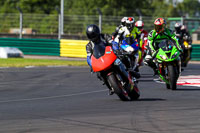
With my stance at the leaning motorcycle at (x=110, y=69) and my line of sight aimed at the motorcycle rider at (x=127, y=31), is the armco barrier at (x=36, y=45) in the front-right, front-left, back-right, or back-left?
front-left

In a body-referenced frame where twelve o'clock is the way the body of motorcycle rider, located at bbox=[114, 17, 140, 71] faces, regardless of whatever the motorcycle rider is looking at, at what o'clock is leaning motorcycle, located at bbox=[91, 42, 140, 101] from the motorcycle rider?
The leaning motorcycle is roughly at 12 o'clock from the motorcycle rider.

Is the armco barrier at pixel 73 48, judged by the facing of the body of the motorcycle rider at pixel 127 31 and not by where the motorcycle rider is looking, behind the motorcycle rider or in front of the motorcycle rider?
behind

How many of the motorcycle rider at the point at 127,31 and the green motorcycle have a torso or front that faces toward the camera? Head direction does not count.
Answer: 2

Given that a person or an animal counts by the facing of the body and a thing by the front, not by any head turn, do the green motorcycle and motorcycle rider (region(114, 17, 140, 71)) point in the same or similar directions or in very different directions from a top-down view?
same or similar directions

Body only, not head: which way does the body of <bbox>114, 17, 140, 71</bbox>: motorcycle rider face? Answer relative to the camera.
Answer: toward the camera

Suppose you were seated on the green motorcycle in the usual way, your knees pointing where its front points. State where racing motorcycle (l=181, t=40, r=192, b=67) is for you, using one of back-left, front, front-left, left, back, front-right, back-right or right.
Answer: back

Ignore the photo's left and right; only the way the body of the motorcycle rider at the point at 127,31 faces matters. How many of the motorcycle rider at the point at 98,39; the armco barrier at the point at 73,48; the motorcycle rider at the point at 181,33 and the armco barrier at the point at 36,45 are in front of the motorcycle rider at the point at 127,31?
1

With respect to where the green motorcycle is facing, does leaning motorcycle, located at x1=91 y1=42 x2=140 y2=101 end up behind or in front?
in front

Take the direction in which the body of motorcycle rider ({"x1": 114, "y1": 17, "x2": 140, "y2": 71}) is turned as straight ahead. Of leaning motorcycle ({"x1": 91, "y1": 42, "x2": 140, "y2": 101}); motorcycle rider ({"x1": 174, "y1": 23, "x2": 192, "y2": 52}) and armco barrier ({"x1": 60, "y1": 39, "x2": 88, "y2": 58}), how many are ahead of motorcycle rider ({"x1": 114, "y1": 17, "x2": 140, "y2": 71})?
1

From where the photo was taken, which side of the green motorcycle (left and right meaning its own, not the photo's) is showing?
front
